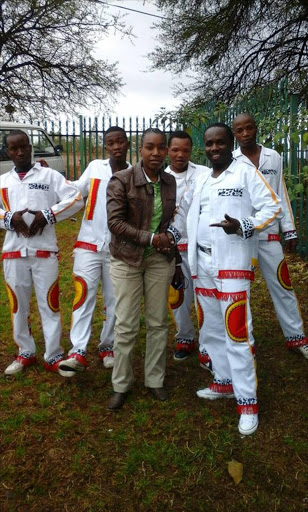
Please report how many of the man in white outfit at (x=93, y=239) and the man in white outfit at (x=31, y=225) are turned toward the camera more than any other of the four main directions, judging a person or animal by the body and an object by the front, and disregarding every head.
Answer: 2

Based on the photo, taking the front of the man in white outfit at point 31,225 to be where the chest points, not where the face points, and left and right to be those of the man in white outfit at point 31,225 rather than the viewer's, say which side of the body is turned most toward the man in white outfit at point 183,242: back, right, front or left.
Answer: left

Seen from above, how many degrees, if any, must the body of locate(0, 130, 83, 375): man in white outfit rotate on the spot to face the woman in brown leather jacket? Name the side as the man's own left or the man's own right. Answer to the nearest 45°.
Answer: approximately 45° to the man's own left

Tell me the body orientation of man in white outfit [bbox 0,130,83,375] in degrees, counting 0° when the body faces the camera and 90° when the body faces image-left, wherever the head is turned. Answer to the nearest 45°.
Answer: approximately 0°

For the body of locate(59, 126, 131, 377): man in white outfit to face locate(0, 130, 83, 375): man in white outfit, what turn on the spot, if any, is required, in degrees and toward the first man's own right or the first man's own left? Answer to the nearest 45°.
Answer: approximately 90° to the first man's own right
